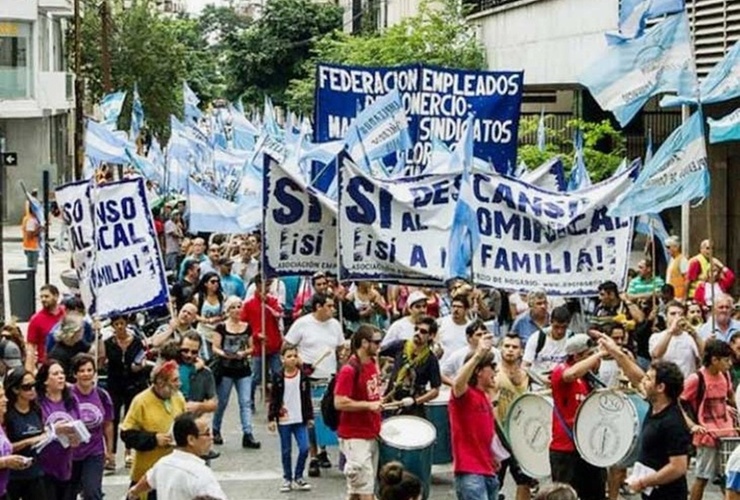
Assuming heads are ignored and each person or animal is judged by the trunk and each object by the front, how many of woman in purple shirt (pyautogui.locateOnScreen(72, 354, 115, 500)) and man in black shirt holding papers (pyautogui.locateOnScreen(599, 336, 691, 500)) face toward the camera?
1

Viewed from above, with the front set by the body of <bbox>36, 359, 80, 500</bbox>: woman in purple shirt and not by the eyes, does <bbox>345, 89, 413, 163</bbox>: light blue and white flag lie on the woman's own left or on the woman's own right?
on the woman's own left

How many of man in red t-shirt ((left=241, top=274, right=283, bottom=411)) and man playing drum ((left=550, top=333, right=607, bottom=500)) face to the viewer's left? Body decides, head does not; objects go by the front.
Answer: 0

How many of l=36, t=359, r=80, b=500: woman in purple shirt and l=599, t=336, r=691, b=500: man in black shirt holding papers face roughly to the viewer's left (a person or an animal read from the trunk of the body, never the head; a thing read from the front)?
1

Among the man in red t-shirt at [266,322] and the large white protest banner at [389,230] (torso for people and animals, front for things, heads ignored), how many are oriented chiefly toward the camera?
2

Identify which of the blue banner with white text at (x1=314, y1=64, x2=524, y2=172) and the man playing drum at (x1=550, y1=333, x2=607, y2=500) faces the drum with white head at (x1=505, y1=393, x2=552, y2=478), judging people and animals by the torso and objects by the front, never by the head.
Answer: the blue banner with white text

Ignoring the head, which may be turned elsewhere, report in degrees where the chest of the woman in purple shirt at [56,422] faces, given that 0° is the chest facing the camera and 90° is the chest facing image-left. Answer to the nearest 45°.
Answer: approximately 315°

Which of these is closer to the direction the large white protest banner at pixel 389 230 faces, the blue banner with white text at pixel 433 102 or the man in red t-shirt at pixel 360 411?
the man in red t-shirt

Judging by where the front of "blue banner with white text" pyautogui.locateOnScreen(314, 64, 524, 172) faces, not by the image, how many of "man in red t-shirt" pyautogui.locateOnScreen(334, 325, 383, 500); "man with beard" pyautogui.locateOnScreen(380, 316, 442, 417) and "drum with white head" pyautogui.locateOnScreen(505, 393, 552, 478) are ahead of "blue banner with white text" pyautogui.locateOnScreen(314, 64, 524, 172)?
3

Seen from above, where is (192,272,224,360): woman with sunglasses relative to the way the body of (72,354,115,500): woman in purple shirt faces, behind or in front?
behind

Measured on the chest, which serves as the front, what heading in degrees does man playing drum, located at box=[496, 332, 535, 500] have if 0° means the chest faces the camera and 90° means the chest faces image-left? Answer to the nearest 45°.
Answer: approximately 315°
